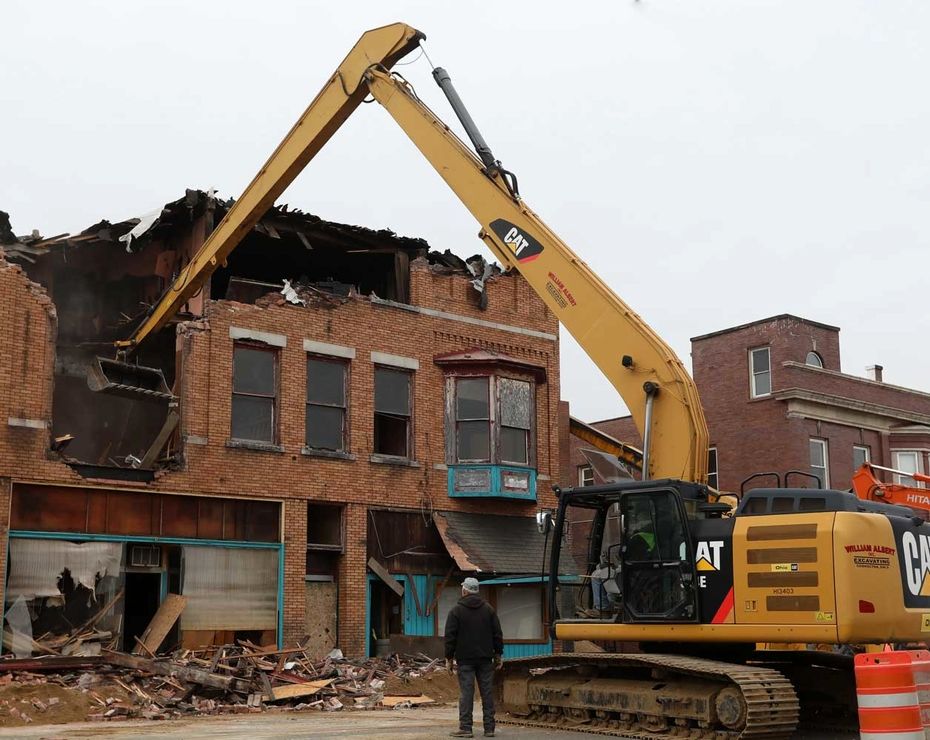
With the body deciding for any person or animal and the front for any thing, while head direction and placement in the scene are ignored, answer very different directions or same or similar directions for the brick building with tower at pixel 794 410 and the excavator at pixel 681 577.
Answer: very different directions

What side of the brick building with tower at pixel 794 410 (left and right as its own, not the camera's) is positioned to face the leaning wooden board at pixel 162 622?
right

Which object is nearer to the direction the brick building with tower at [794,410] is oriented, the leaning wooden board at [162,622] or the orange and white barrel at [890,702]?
the orange and white barrel

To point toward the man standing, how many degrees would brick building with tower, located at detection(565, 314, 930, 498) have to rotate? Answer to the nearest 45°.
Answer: approximately 45° to its right

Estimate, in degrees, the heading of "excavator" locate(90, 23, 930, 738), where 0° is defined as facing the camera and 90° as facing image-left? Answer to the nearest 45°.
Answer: approximately 135°

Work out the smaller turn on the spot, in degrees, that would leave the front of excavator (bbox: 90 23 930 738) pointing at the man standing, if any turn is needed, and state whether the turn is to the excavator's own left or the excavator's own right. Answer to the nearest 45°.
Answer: approximately 45° to the excavator's own left
